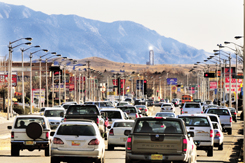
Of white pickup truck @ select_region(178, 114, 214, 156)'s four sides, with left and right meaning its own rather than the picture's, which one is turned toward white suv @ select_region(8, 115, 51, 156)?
left

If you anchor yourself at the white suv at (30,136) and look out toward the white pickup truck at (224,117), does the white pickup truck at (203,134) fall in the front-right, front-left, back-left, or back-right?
front-right

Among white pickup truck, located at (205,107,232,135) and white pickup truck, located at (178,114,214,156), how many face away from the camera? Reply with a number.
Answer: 2

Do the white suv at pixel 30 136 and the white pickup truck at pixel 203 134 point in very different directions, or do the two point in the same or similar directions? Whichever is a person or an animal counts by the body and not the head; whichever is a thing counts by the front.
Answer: same or similar directions

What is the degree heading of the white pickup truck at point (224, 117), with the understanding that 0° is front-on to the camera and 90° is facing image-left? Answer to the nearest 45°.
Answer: approximately 180°

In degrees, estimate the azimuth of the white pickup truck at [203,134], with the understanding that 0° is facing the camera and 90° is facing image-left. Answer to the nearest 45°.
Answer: approximately 180°

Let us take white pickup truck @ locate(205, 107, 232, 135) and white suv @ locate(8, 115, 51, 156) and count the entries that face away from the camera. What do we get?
2

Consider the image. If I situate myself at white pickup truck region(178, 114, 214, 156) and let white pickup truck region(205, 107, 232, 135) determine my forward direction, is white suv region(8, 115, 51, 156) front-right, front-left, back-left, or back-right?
back-left

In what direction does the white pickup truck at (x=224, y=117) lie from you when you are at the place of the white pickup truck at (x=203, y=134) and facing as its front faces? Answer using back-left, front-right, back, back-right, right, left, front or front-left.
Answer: front

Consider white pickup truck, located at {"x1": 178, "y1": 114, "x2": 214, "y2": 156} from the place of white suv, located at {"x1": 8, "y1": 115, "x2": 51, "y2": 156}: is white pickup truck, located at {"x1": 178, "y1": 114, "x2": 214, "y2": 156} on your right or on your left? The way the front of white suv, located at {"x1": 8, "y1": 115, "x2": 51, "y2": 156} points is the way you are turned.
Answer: on your right

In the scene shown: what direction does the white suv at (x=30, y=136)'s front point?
away from the camera
